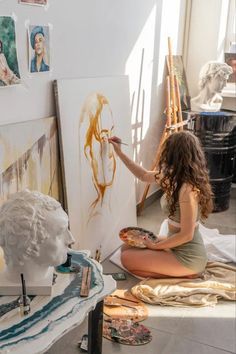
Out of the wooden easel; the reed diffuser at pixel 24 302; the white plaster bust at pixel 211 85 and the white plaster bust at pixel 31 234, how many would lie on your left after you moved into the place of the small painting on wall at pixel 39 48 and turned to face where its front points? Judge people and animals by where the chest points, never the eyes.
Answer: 2

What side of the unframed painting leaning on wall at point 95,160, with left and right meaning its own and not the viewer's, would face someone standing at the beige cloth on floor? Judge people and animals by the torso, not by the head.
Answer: front

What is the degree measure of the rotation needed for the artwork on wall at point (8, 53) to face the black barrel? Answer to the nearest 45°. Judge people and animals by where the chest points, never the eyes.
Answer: approximately 90° to its left

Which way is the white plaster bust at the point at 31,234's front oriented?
to the viewer's right

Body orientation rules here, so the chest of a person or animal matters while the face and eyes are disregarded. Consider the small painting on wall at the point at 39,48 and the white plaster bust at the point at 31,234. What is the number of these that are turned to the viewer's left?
0

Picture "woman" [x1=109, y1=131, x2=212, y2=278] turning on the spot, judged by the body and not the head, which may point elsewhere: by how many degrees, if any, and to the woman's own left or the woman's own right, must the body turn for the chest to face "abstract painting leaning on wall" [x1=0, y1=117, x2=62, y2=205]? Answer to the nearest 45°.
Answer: approximately 45° to the woman's own left

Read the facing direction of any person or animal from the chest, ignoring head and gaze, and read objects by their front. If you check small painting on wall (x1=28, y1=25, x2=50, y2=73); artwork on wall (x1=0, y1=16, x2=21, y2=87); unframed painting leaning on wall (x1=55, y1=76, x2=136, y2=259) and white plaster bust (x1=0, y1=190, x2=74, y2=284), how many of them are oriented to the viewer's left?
0

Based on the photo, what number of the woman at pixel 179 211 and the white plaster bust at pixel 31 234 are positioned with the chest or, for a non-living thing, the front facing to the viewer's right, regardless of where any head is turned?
1

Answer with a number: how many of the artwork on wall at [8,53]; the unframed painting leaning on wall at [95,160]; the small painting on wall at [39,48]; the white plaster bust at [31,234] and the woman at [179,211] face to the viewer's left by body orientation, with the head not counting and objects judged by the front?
1

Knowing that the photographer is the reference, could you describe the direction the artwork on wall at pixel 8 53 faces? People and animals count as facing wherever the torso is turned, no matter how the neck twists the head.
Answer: facing the viewer and to the right of the viewer

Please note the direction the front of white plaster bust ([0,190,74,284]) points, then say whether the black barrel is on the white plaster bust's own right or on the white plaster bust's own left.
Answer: on the white plaster bust's own left

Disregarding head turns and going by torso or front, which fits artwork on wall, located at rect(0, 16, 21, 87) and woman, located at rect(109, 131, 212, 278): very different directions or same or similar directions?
very different directions

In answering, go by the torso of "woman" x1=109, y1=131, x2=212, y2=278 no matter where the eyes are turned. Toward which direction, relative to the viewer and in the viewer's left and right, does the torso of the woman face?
facing to the left of the viewer

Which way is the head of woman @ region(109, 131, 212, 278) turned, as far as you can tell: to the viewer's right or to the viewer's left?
to the viewer's left

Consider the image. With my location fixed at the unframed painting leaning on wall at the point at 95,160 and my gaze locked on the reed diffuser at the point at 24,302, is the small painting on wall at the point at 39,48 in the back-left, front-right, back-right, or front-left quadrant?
front-right
